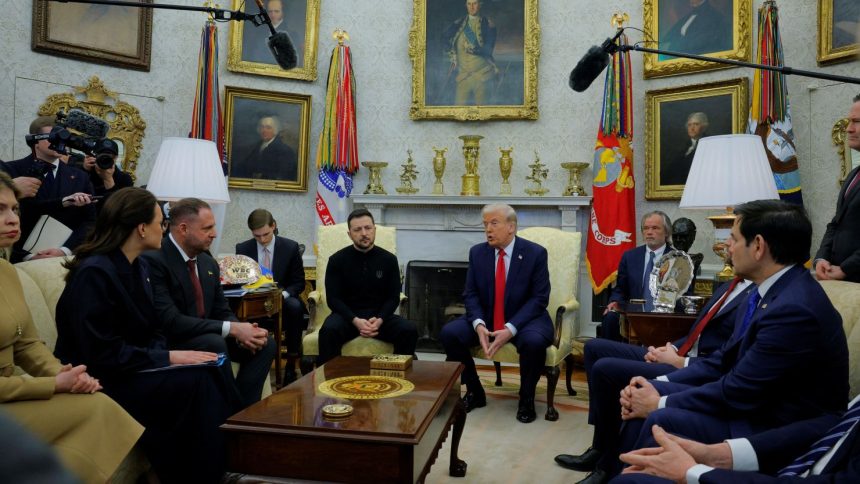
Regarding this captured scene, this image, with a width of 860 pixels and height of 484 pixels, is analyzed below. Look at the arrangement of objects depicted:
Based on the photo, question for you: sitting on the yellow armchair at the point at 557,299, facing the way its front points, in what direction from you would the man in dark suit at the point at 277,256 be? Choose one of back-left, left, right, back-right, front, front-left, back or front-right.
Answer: front-right

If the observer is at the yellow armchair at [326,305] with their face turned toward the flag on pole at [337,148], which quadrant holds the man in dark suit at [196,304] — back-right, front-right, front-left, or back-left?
back-left

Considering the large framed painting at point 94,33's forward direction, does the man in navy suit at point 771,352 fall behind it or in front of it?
in front

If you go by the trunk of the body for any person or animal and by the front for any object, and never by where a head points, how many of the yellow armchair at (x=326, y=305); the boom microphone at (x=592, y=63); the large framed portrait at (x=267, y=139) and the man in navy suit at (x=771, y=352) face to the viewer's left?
2

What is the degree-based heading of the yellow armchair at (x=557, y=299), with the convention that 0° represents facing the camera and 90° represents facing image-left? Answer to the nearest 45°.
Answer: approximately 45°

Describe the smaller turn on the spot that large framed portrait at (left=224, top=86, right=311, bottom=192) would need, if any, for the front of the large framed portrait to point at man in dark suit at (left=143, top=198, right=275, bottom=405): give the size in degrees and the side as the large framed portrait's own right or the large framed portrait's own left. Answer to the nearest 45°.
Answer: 0° — it already faces them

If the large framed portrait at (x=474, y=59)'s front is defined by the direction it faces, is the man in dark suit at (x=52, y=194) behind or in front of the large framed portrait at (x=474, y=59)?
in front

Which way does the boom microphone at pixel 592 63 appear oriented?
to the viewer's left

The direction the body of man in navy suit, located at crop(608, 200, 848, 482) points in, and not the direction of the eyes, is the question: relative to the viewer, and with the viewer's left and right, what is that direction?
facing to the left of the viewer

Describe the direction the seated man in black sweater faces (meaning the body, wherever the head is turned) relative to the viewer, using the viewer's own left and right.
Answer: facing the viewer

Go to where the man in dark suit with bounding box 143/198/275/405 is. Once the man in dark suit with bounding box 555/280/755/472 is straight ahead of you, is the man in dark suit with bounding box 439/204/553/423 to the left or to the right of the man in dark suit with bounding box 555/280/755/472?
left

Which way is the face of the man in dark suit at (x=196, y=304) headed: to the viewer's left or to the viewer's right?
to the viewer's right

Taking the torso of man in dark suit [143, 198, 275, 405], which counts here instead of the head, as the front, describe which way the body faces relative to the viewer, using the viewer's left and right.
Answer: facing the viewer and to the right of the viewer

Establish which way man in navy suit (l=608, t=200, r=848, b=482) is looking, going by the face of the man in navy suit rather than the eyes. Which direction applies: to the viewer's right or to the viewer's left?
to the viewer's left

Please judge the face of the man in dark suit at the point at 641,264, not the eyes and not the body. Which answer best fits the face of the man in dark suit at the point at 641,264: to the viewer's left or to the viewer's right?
to the viewer's left

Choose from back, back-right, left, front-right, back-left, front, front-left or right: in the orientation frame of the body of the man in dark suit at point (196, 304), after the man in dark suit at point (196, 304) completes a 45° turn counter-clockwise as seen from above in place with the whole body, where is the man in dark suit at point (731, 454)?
front-right

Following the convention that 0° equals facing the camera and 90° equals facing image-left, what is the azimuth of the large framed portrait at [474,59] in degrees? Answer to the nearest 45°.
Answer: approximately 0°
